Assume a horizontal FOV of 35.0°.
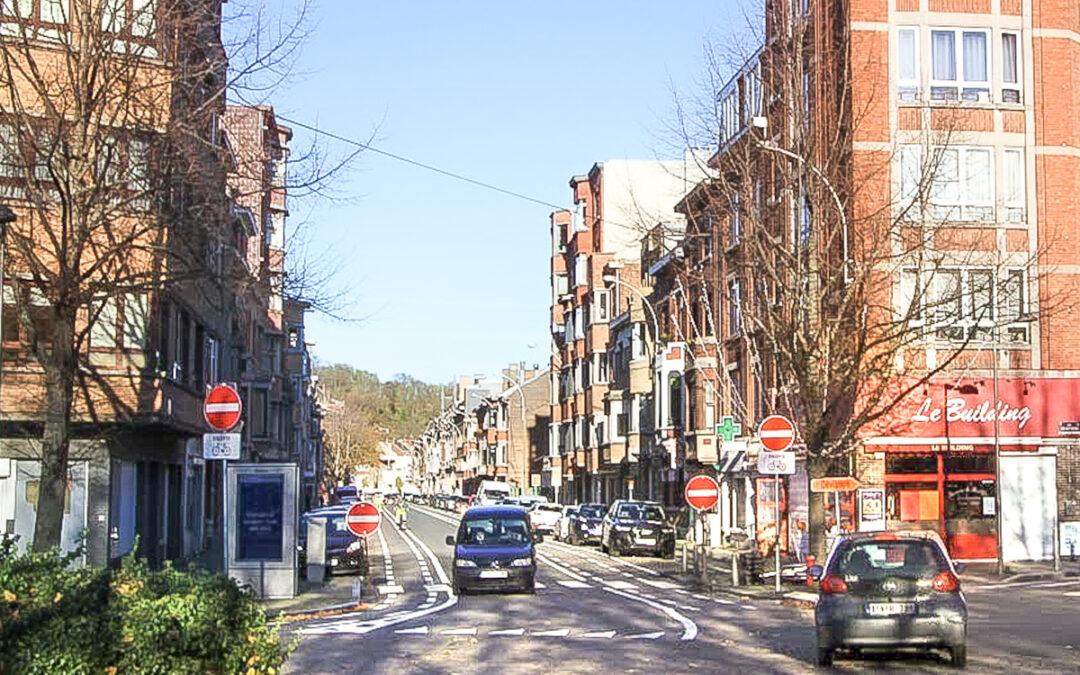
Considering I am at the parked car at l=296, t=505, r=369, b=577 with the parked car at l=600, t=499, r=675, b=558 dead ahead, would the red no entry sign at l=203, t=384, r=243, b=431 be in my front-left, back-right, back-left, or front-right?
back-right

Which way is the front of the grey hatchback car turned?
away from the camera

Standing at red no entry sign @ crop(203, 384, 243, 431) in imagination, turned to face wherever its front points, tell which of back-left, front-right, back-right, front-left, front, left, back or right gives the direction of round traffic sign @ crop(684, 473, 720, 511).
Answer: back-left

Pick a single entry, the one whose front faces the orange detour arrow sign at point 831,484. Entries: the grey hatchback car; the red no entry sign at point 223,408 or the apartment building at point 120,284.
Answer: the grey hatchback car

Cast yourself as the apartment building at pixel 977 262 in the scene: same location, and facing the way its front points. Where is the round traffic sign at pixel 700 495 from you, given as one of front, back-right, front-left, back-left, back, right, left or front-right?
front-right

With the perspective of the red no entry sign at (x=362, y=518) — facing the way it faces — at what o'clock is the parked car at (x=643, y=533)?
The parked car is roughly at 7 o'clock from the red no entry sign.

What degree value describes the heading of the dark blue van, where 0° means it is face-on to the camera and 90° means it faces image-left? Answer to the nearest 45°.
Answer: approximately 0°

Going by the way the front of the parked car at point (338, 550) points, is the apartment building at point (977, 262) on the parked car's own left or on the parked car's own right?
on the parked car's own left

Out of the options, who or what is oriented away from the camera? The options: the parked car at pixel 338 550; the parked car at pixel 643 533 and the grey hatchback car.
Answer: the grey hatchback car

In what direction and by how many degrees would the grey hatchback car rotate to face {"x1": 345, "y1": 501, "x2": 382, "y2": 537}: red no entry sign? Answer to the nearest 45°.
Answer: approximately 45° to its left

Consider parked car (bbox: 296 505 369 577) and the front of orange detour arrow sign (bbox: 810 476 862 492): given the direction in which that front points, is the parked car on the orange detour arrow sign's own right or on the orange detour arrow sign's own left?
on the orange detour arrow sign's own right

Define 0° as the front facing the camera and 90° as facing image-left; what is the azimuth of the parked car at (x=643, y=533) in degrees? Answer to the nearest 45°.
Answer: approximately 0°
